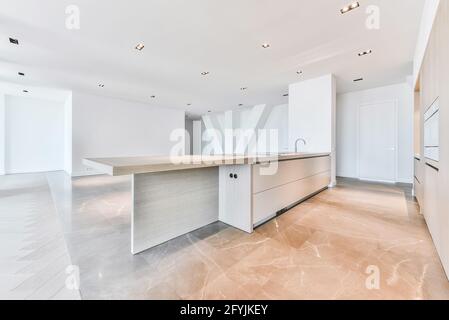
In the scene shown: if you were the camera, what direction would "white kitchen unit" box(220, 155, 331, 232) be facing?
facing the viewer and to the right of the viewer

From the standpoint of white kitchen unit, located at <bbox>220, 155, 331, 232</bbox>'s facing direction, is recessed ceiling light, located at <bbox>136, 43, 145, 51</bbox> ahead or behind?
behind
